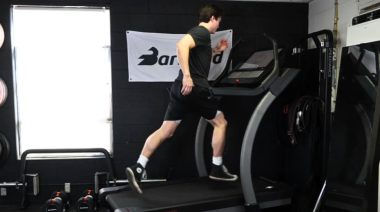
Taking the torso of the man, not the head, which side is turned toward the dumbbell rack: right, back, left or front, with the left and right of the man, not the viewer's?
back

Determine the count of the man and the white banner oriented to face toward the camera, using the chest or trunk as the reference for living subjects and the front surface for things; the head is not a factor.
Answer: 1

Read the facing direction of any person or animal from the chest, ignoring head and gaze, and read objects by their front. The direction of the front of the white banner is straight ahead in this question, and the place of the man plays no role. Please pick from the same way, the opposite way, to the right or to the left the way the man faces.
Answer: to the left

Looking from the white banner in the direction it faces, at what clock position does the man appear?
The man is roughly at 11 o'clock from the white banner.

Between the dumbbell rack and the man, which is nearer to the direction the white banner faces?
the man

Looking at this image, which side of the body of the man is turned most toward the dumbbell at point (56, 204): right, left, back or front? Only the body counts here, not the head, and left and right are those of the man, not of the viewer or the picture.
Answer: back

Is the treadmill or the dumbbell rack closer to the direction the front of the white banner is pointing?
the treadmill

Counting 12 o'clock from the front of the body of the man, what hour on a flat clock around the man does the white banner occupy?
The white banner is roughly at 8 o'clock from the man.

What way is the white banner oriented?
toward the camera

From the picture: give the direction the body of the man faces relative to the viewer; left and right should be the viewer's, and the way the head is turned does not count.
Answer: facing to the right of the viewer

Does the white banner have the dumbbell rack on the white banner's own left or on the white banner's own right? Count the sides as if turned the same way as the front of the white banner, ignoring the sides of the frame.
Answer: on the white banner's own right

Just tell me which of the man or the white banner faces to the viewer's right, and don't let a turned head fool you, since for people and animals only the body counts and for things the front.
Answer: the man
